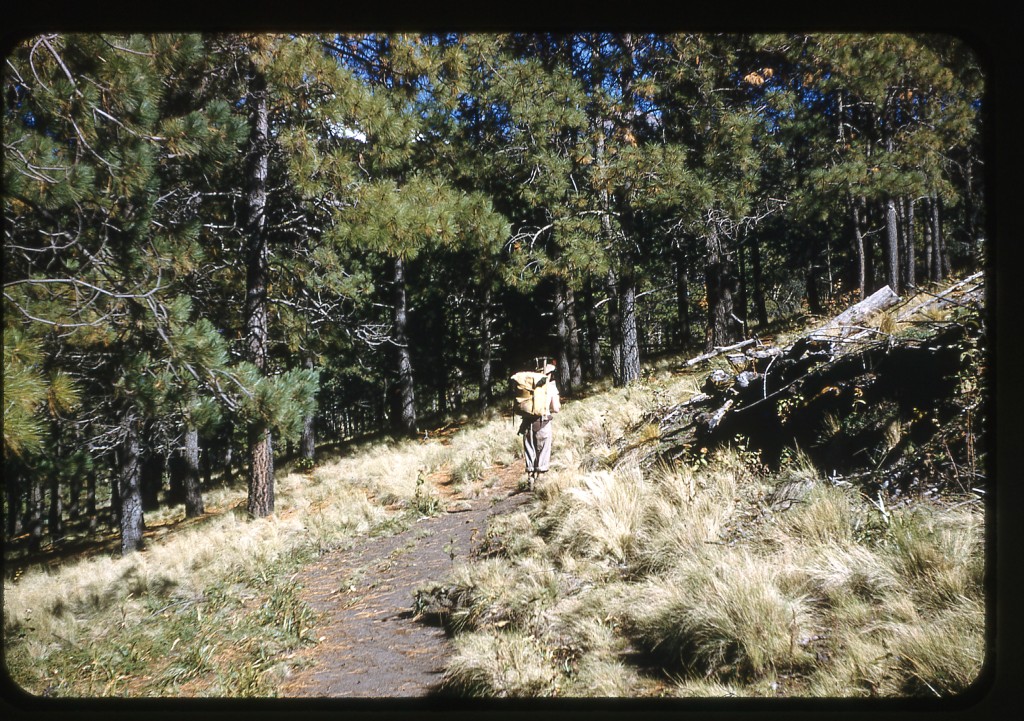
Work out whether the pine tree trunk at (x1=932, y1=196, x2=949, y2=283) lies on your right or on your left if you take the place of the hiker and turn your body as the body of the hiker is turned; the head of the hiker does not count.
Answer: on your right

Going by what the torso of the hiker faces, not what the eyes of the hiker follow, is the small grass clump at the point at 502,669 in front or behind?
behind

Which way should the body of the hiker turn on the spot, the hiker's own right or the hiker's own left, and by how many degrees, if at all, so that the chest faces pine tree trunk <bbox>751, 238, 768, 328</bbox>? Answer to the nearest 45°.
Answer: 0° — they already face it

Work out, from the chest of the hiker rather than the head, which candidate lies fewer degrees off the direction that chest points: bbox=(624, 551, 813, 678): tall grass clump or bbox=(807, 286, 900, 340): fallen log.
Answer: the fallen log

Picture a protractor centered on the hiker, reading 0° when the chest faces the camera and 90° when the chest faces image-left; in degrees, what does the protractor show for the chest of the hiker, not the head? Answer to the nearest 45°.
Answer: approximately 225°

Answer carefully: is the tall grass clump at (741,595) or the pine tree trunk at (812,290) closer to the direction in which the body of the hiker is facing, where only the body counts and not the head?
the pine tree trunk

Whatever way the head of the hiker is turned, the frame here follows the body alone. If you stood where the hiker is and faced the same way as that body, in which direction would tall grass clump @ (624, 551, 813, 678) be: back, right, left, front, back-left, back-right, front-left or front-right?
back-right

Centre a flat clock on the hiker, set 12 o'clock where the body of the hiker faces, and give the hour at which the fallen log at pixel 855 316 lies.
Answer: The fallen log is roughly at 3 o'clock from the hiker.

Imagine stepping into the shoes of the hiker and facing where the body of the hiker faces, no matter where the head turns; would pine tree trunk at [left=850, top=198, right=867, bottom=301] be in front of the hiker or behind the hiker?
in front

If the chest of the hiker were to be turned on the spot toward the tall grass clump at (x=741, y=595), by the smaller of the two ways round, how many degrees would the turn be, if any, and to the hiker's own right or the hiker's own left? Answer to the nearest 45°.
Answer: approximately 135° to the hiker's own right

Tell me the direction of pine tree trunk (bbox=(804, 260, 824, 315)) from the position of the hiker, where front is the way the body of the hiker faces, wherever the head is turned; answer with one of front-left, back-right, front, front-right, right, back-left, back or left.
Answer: front-right

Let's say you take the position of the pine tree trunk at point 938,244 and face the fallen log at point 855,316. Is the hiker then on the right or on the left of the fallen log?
right

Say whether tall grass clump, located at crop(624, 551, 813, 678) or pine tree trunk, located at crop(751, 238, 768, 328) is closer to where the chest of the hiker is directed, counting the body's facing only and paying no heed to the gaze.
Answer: the pine tree trunk
